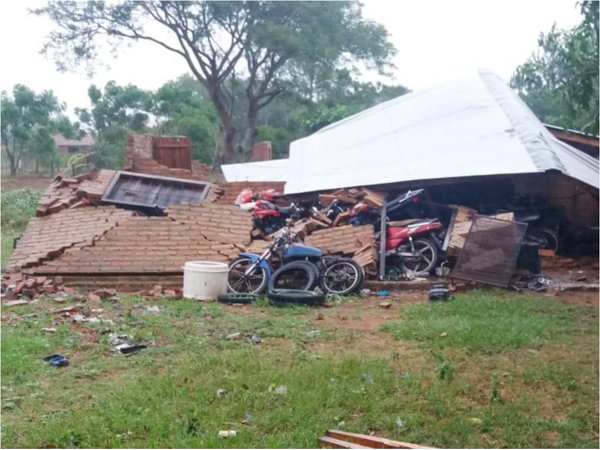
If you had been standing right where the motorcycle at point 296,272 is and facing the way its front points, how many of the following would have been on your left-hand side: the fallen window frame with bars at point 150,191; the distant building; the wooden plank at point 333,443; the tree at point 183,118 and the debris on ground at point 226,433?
2

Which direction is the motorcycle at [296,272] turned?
to the viewer's left

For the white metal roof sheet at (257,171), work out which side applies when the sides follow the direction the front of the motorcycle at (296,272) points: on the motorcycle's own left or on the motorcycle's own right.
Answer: on the motorcycle's own right

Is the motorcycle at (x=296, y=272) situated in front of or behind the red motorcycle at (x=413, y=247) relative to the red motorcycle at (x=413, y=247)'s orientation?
in front

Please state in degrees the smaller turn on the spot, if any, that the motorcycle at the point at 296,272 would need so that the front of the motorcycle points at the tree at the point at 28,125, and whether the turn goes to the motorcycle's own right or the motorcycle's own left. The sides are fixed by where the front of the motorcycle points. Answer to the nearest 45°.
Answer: approximately 45° to the motorcycle's own right
